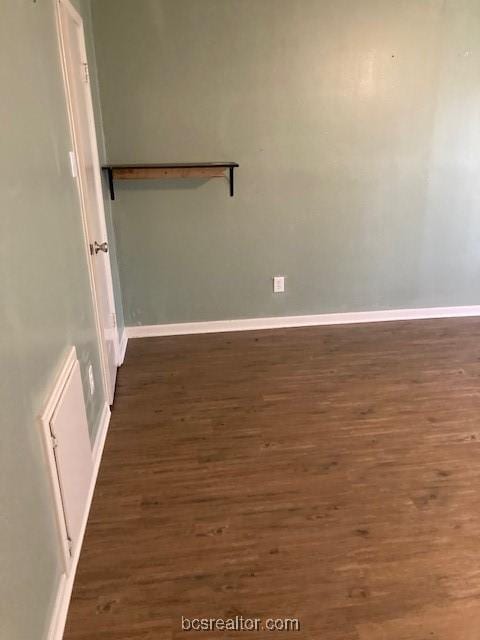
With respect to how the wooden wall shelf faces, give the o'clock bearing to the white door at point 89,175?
The white door is roughly at 1 o'clock from the wooden wall shelf.

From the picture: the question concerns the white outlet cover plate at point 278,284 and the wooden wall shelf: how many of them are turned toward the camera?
2

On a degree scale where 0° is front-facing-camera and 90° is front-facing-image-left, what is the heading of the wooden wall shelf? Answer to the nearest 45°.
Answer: approximately 0°

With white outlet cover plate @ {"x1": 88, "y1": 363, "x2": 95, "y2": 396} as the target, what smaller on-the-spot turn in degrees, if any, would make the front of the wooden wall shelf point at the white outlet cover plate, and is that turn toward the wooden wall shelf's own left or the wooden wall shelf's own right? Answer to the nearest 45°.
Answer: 0° — it already faces it
